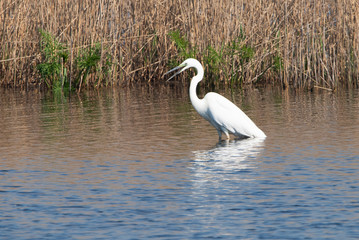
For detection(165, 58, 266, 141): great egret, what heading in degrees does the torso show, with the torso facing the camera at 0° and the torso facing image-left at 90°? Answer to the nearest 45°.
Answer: approximately 90°

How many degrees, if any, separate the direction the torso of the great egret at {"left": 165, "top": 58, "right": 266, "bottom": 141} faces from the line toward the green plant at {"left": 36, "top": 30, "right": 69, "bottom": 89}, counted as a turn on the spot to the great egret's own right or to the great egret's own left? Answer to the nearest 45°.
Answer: approximately 45° to the great egret's own right

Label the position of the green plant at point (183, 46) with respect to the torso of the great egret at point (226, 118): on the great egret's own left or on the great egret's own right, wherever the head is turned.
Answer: on the great egret's own right
